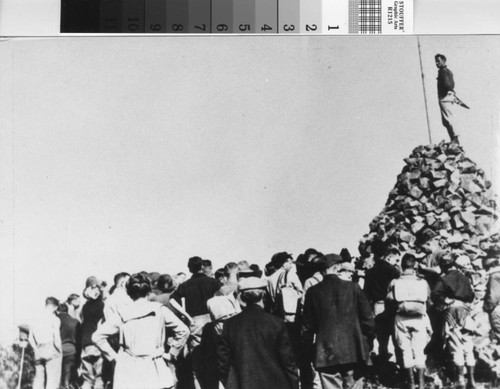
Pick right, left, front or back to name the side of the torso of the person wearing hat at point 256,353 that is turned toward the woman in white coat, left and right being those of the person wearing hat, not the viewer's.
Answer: left

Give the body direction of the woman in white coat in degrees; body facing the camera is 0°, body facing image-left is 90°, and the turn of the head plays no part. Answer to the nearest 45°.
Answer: approximately 180°

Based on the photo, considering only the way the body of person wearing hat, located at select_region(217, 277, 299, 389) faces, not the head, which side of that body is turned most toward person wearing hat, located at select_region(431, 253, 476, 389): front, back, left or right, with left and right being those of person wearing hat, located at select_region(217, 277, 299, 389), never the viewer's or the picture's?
right

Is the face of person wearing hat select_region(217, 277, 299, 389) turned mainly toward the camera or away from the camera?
away from the camera

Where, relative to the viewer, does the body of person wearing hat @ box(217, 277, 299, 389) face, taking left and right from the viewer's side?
facing away from the viewer

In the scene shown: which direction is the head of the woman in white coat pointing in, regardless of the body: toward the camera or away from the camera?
away from the camera

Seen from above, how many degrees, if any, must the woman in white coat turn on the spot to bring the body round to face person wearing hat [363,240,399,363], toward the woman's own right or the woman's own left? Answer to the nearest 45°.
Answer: approximately 90° to the woman's own right
